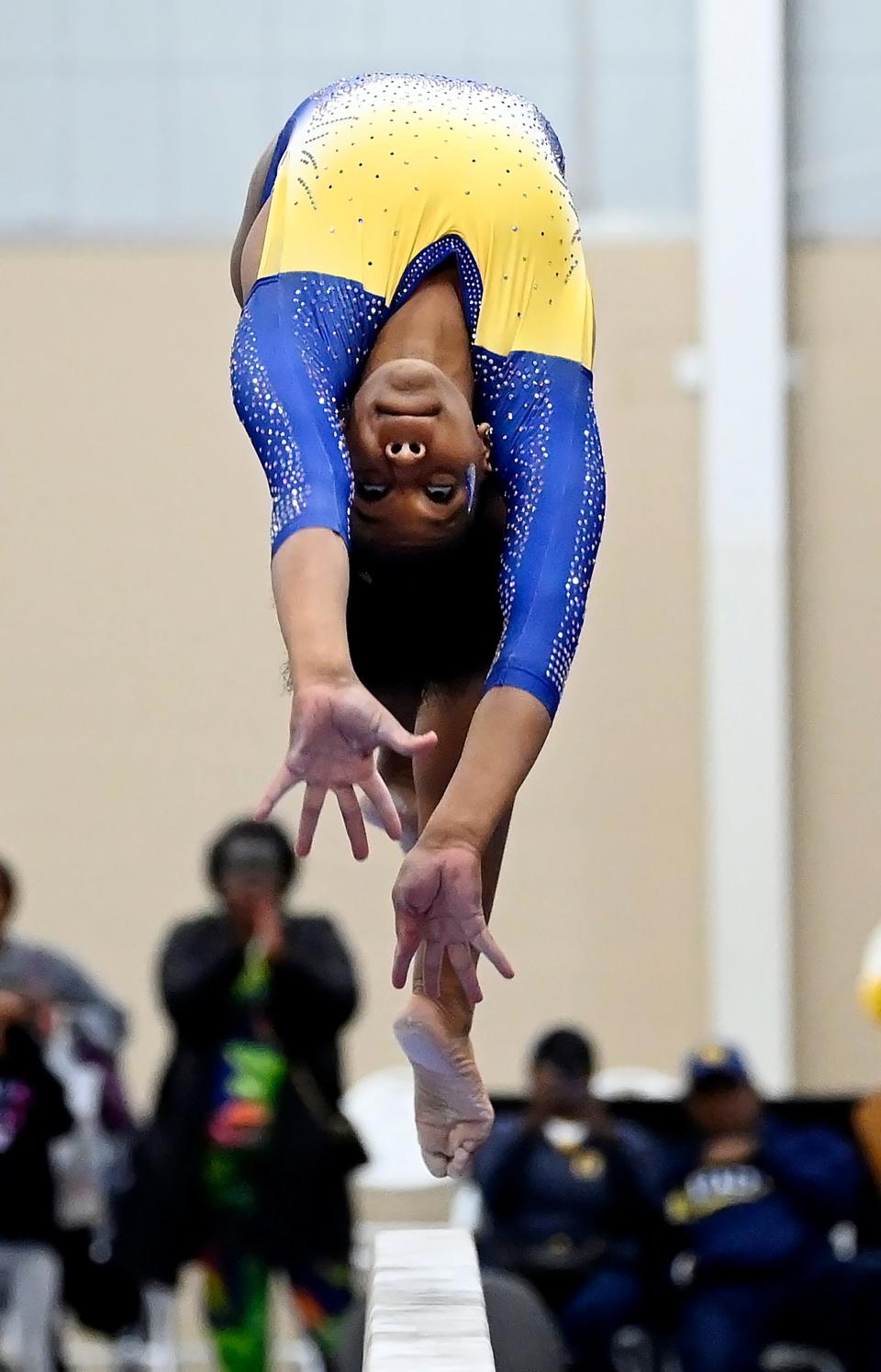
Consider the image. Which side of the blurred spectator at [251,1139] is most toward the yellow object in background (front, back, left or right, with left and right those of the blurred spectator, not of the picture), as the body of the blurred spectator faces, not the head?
left

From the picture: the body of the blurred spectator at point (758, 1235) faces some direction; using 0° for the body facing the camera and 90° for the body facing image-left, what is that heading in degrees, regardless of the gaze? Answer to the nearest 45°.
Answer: approximately 45°

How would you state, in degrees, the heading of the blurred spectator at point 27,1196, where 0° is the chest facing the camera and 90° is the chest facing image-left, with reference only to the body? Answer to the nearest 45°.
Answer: approximately 0°

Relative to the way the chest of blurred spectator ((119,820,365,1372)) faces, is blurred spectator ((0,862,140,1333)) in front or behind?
behind

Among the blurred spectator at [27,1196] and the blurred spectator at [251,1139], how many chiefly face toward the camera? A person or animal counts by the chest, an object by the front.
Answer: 2

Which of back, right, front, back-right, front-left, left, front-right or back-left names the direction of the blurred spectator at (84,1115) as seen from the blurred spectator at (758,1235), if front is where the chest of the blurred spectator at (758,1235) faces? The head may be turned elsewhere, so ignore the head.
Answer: front-right

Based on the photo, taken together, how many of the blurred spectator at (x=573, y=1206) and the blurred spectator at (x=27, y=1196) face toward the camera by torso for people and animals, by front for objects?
2

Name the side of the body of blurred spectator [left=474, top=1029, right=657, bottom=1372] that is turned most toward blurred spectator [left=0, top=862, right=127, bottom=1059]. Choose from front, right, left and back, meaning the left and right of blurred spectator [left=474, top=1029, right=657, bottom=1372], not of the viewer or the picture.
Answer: right

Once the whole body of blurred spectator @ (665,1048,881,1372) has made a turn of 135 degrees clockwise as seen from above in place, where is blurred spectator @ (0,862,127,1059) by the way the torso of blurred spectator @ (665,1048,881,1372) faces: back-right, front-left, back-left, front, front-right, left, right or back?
left

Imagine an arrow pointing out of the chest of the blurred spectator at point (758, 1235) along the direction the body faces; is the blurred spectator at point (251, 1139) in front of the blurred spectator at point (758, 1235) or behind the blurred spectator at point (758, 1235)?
in front
